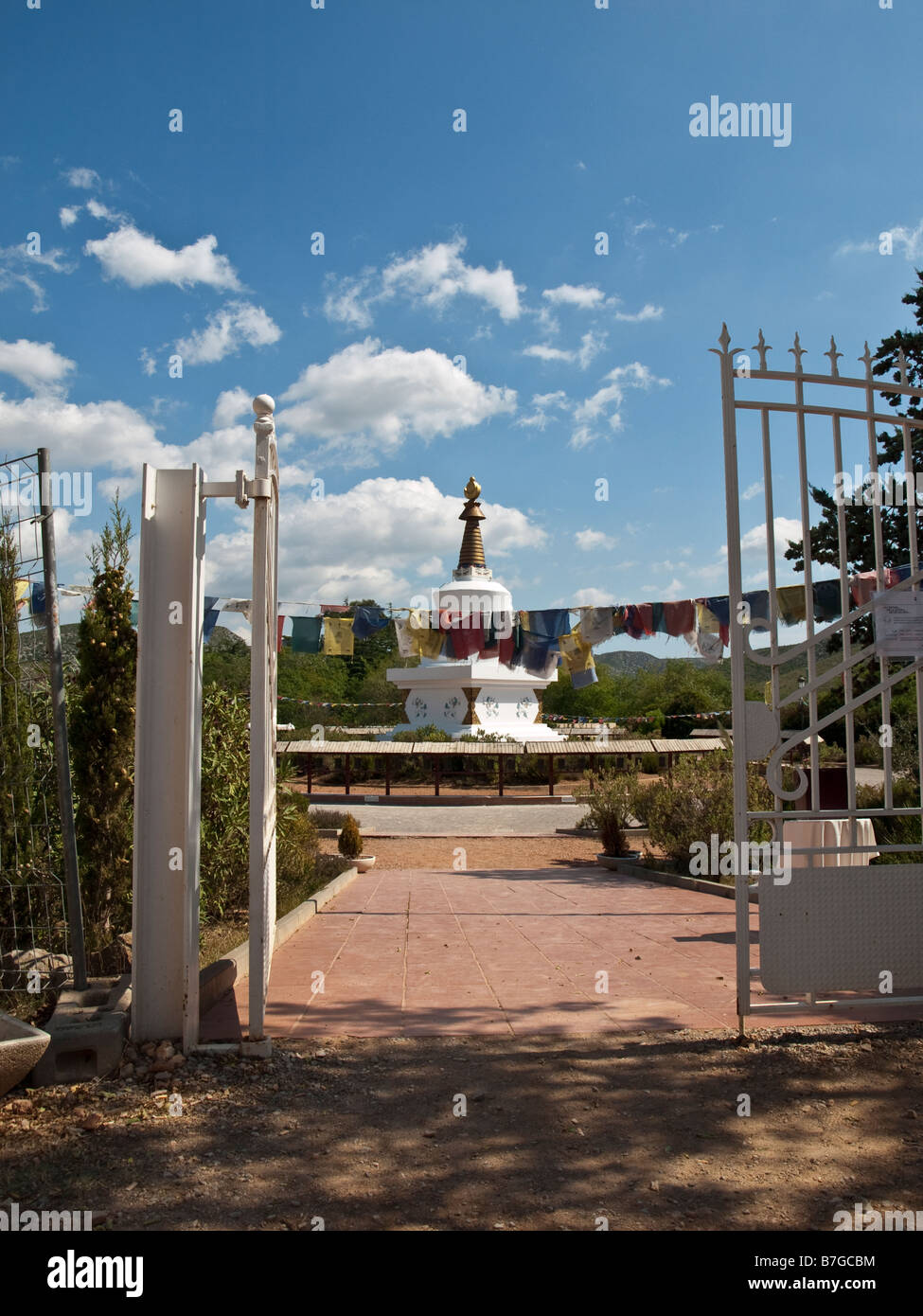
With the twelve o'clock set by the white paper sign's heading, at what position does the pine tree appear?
The pine tree is roughly at 6 o'clock from the white paper sign.

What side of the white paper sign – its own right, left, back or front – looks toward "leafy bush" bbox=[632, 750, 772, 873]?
back

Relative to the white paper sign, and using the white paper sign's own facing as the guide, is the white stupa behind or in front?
behind

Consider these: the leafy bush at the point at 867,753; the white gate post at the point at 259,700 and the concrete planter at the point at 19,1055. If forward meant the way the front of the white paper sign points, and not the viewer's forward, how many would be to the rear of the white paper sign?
1

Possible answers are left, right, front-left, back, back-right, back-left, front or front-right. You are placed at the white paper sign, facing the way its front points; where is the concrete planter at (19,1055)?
front-right

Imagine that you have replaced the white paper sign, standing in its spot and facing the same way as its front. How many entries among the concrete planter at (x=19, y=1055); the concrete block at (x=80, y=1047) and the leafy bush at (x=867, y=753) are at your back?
1

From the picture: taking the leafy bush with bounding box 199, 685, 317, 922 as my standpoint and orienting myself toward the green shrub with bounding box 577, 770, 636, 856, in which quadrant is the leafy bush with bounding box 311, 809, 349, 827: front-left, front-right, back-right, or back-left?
front-left

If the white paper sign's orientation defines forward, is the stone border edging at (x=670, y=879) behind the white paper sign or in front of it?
behind

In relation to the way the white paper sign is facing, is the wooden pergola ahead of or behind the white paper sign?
behind

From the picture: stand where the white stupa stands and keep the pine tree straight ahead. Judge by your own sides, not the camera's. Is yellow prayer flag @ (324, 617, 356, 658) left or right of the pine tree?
right

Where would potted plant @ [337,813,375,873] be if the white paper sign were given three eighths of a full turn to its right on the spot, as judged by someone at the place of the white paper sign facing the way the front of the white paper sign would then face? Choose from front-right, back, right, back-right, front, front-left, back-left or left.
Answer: front

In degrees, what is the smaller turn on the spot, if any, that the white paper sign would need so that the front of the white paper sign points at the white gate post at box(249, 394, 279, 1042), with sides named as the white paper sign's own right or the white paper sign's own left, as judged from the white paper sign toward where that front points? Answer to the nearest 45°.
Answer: approximately 45° to the white paper sign's own right

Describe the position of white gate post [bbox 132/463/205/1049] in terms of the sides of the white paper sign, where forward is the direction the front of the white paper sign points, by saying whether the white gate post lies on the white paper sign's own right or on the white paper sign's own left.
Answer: on the white paper sign's own right

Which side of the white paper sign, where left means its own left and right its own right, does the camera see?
front
